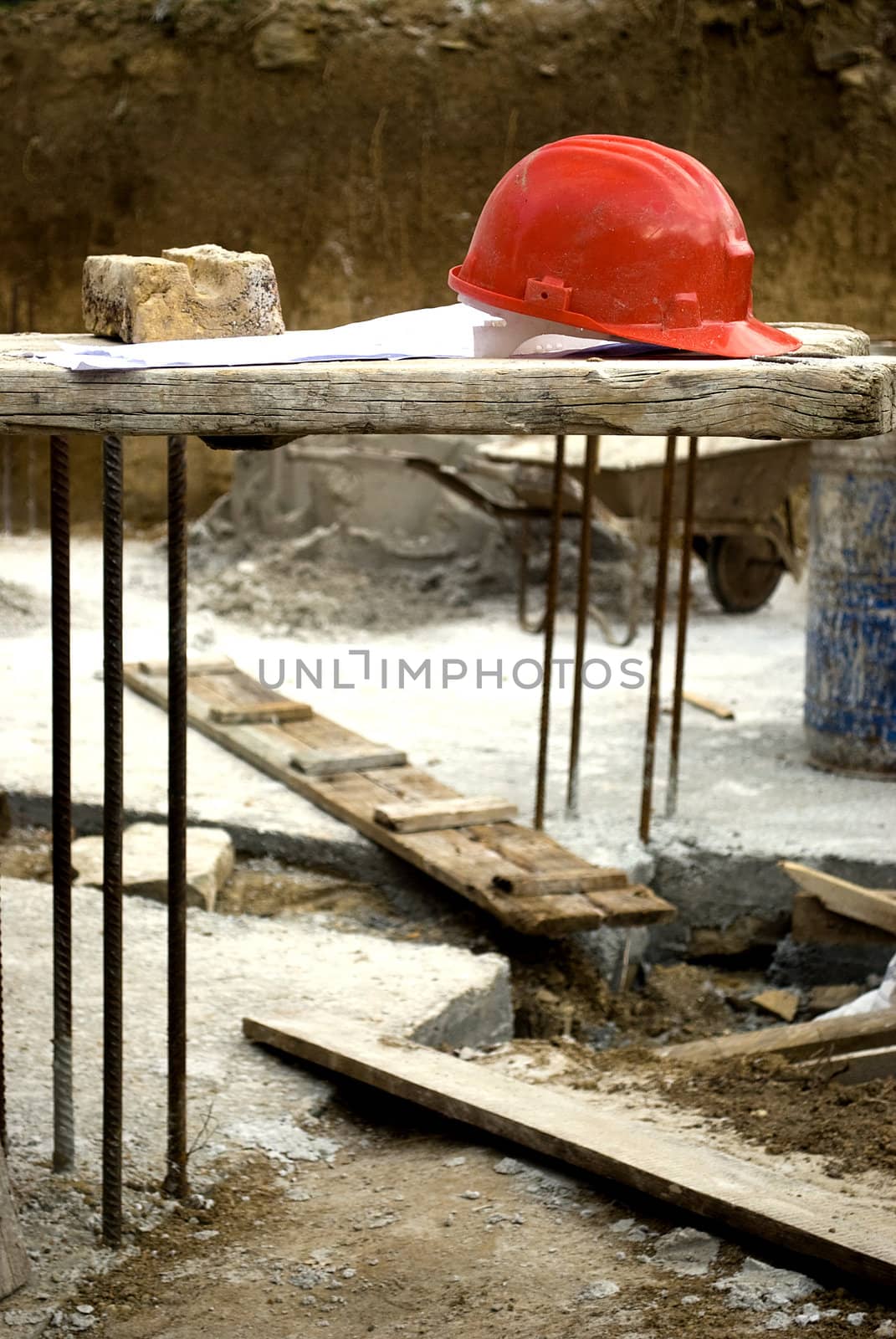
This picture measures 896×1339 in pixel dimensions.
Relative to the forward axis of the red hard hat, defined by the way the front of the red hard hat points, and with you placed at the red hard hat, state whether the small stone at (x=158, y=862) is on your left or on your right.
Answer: on your left

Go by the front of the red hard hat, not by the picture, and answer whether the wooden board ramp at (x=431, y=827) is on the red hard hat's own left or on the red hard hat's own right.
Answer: on the red hard hat's own left

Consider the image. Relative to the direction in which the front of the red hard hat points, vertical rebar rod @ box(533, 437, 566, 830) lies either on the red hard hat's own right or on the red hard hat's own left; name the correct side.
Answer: on the red hard hat's own left

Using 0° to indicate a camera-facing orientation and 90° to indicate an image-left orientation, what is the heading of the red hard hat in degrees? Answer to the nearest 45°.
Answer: approximately 270°

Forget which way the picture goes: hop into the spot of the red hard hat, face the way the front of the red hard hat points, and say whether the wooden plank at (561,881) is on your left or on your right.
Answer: on your left

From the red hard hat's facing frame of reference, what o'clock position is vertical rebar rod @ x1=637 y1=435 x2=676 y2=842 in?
The vertical rebar rod is roughly at 9 o'clock from the red hard hat.
